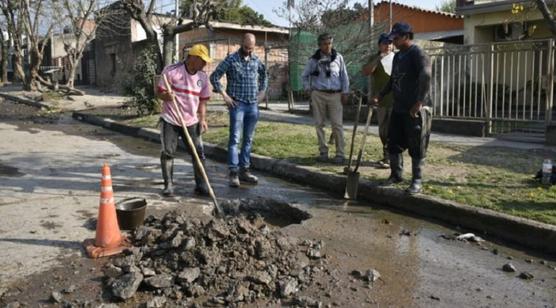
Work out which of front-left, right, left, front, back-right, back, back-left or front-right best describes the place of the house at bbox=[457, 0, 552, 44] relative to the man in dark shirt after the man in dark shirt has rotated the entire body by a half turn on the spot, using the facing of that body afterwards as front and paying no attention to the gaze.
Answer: front-left

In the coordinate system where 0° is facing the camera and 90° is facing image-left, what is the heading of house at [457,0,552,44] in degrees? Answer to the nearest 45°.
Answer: approximately 45°

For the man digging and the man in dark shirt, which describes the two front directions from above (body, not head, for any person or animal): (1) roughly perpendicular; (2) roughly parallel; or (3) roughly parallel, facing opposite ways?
roughly perpendicular

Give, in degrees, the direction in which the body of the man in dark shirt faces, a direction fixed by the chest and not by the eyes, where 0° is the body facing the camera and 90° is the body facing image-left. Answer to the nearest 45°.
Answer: approximately 45°

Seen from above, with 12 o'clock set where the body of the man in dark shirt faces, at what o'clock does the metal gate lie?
The metal gate is roughly at 5 o'clock from the man in dark shirt.

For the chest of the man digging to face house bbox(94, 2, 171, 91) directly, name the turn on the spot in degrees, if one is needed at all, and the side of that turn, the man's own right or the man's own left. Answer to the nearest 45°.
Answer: approximately 135° to the man's own left

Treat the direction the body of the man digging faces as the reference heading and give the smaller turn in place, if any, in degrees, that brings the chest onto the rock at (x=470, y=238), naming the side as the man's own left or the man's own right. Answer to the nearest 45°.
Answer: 0° — they already face it

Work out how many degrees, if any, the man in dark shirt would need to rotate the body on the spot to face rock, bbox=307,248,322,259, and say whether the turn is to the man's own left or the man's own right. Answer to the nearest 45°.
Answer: approximately 45° to the man's own left

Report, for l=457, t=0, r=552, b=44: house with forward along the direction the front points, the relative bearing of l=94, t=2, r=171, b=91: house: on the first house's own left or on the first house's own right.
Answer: on the first house's own right
